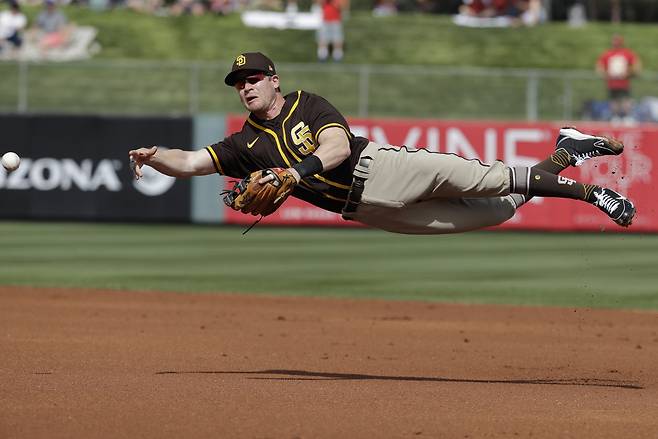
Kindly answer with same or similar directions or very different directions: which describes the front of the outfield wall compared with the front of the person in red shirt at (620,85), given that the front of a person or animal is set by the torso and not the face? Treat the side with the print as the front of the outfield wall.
same or similar directions

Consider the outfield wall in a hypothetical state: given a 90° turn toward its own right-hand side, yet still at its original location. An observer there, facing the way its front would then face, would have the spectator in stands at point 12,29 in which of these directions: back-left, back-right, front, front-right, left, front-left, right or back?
front-right

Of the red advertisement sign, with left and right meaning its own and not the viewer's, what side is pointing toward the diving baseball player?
front

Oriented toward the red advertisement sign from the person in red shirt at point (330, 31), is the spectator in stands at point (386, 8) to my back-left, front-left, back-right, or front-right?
back-left

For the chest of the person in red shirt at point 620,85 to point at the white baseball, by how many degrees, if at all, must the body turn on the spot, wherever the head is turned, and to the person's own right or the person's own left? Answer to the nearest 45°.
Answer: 0° — they already face it

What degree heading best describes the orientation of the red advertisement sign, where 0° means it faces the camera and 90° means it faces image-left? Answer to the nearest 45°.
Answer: approximately 0°

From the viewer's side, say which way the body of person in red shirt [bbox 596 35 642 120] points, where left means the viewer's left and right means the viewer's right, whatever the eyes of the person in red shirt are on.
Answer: facing the viewer

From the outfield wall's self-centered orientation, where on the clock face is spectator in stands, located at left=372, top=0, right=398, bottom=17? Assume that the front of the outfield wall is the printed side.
The spectator in stands is roughly at 7 o'clock from the outfield wall.

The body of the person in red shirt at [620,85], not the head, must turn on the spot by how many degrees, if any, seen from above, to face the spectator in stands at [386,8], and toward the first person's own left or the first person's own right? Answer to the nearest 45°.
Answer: approximately 135° to the first person's own right

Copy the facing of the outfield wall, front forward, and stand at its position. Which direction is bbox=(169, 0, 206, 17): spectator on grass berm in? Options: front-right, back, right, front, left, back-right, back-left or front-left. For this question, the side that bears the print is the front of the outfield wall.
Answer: back

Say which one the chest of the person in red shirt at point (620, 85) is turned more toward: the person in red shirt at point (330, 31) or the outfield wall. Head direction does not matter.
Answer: the outfield wall

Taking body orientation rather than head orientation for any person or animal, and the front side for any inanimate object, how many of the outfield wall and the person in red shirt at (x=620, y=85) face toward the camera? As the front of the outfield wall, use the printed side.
2

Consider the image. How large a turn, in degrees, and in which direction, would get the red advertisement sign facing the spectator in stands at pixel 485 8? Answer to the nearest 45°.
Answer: approximately 180°

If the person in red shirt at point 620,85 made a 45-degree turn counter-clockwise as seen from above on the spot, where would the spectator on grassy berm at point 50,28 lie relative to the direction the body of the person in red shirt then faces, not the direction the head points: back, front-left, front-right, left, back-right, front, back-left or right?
back-right

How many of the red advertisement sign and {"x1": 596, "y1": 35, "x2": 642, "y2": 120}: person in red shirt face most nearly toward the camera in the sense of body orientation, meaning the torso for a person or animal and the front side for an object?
2
